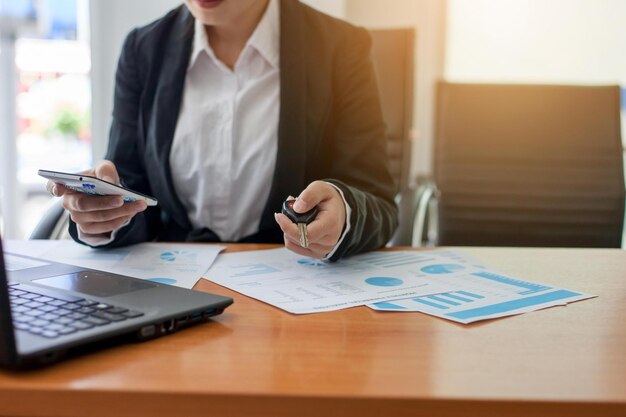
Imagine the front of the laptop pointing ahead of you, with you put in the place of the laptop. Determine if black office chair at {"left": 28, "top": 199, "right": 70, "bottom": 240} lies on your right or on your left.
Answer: on your left

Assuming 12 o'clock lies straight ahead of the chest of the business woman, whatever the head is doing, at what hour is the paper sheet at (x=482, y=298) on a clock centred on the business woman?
The paper sheet is roughly at 11 o'clock from the business woman.

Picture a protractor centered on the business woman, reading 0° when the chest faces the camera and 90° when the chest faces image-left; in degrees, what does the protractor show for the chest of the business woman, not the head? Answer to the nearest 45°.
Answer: approximately 0°
